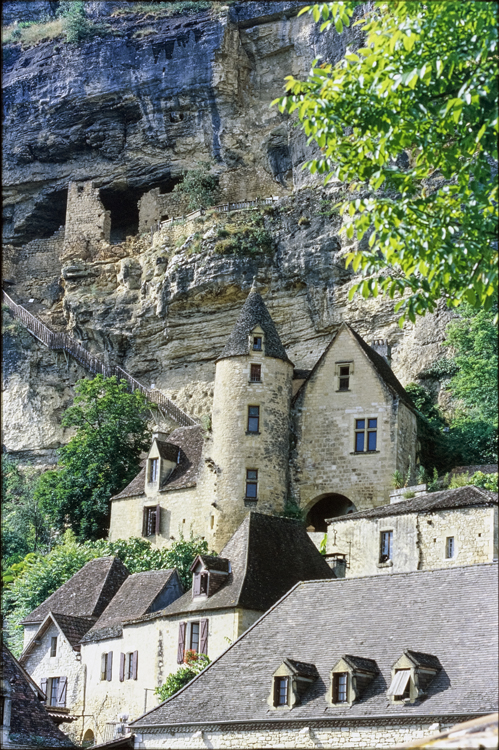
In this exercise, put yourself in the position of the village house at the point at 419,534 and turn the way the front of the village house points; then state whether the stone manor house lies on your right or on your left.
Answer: on your right

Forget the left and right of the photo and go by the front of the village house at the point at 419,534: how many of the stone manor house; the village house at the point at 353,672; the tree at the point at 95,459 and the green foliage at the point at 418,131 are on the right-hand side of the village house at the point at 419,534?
2

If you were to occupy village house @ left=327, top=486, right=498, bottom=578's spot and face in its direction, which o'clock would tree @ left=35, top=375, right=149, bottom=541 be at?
The tree is roughly at 3 o'clock from the village house.

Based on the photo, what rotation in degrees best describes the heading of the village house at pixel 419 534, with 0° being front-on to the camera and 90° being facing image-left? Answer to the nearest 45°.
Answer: approximately 45°

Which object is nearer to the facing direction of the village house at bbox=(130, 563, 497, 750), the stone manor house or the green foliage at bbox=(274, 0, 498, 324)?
the green foliage

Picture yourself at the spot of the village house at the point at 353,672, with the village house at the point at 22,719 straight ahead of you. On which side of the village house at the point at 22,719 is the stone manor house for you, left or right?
right

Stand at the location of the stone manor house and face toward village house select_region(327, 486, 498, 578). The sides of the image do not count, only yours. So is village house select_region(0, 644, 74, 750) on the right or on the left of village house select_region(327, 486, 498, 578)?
right

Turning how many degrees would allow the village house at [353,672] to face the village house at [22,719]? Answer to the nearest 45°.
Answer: approximately 90° to its right

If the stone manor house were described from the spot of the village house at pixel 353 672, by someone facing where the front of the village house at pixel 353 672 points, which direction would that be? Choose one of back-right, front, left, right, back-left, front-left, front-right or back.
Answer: back-right
